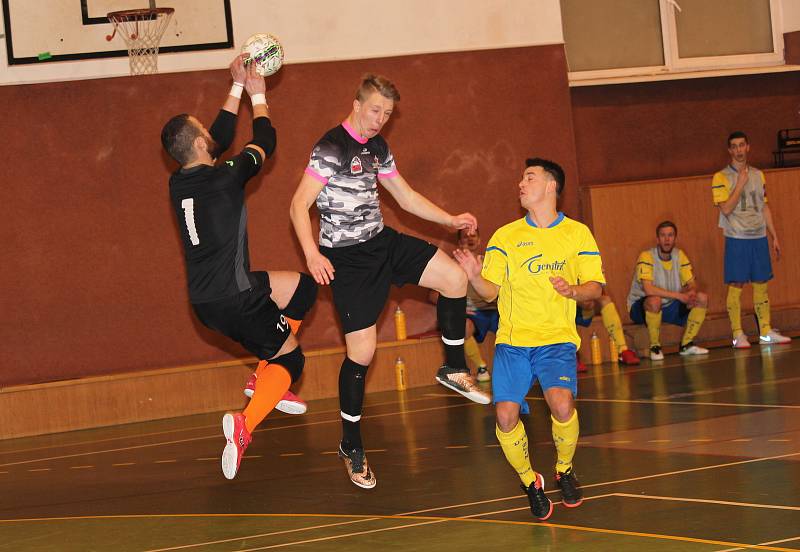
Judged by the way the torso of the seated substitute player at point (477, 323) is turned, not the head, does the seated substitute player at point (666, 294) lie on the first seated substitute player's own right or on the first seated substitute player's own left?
on the first seated substitute player's own left

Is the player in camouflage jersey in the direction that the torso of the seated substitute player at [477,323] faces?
yes

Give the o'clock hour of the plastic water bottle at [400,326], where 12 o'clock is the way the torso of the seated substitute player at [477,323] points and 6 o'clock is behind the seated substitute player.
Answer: The plastic water bottle is roughly at 4 o'clock from the seated substitute player.

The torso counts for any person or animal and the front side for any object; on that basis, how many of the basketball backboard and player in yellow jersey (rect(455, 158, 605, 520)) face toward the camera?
2

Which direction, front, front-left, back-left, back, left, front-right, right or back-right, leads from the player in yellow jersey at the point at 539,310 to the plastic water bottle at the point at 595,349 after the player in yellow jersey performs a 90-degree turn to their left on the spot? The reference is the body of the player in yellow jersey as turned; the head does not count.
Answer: left

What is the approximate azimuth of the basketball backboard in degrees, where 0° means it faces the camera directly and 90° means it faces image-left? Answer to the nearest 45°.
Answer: approximately 0°

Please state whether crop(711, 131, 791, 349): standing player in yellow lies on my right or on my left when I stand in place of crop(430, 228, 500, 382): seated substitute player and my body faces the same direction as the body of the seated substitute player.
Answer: on my left

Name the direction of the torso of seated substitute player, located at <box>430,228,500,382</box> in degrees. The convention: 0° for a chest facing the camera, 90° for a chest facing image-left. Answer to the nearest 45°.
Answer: approximately 0°

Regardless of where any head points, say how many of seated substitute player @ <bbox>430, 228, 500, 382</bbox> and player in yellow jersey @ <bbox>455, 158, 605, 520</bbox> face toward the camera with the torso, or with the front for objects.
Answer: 2

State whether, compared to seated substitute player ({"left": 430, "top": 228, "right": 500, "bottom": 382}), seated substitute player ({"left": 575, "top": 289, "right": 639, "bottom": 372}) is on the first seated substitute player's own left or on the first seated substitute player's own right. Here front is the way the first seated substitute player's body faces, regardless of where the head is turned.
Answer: on the first seated substitute player's own left
